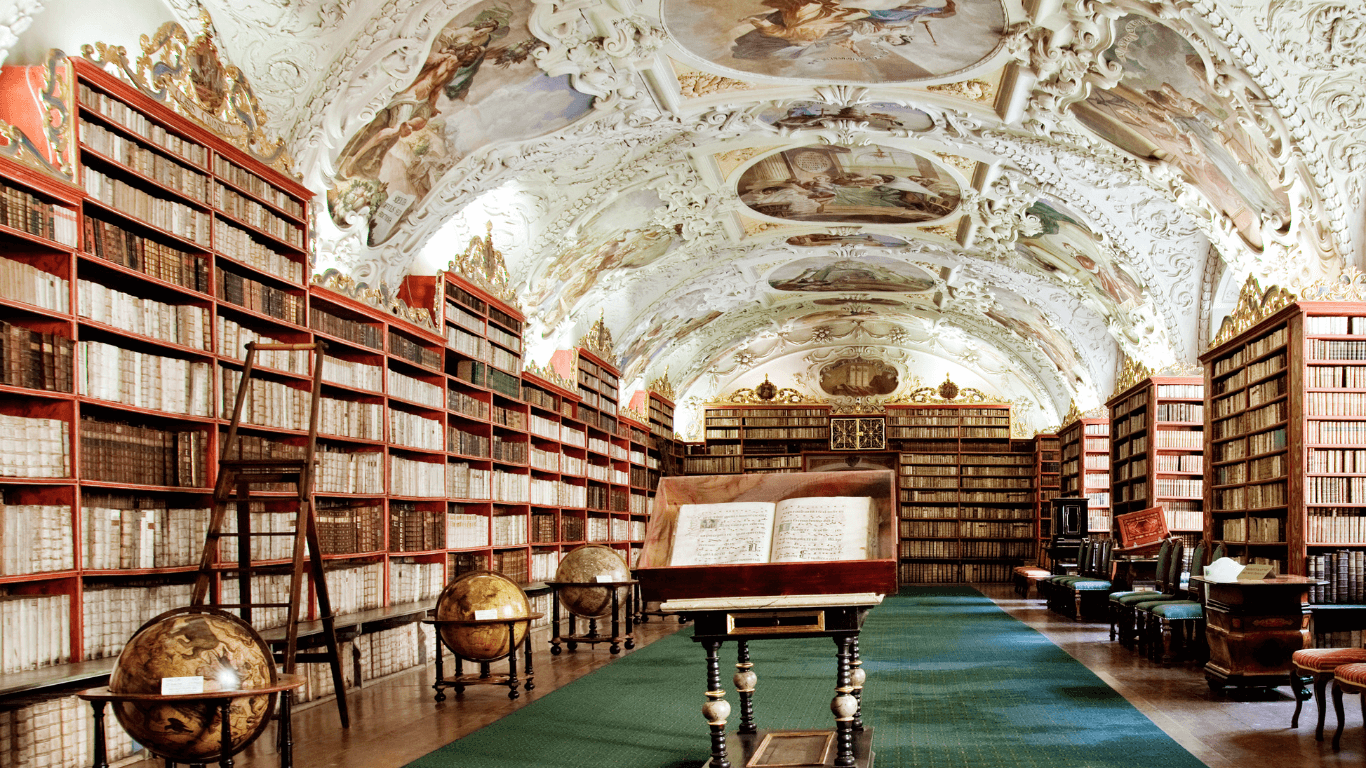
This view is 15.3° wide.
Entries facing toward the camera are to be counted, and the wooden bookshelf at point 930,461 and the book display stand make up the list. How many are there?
2

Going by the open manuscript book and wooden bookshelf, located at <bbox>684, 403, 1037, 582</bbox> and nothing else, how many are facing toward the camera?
2

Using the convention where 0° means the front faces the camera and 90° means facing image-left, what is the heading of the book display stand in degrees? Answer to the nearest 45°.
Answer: approximately 0°
